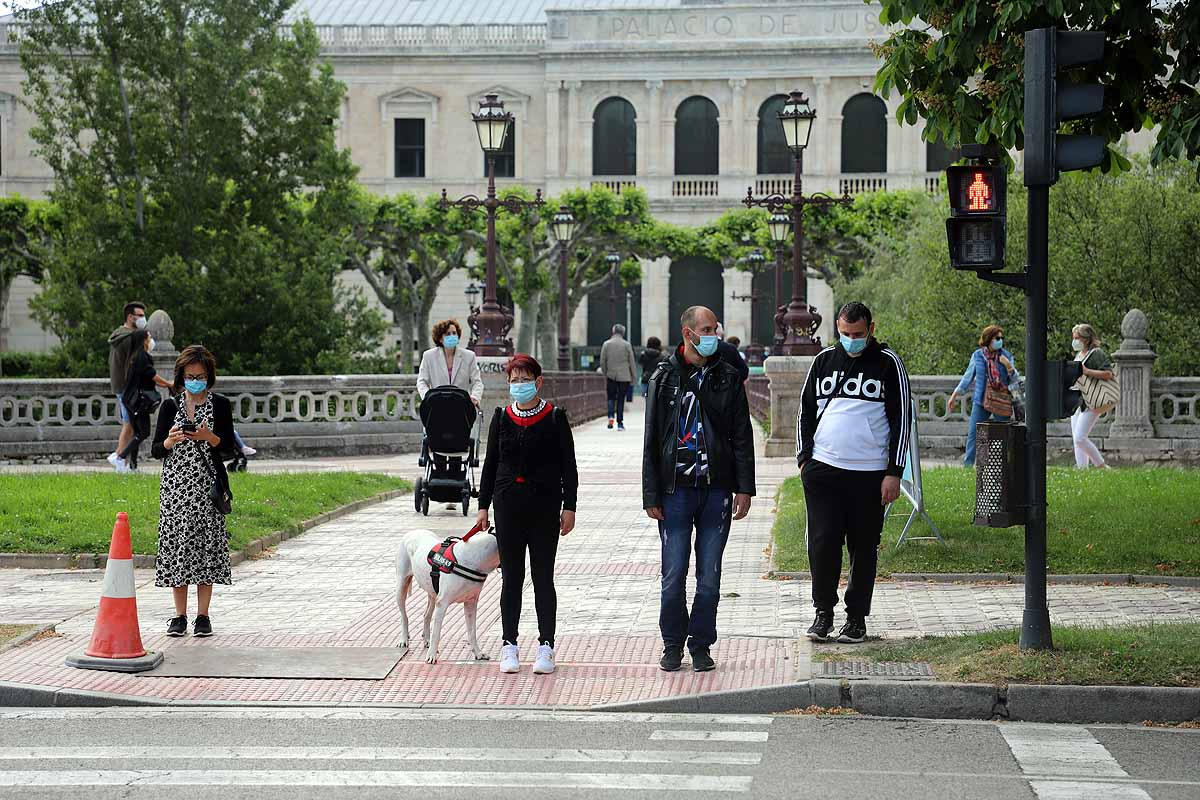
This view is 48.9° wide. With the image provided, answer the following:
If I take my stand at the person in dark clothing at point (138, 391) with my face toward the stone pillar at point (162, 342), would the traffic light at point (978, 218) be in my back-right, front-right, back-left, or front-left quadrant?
back-right

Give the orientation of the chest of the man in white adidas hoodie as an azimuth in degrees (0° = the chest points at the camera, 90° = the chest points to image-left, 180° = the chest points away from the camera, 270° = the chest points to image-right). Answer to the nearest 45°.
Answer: approximately 0°

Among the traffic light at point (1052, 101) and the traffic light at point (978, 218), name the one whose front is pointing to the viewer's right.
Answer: the traffic light at point (1052, 101)

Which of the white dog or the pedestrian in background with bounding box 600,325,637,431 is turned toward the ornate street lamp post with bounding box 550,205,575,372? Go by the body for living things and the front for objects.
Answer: the pedestrian in background

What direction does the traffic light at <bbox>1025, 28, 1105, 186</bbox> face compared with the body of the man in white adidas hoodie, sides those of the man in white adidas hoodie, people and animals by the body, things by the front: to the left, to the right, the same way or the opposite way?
to the left

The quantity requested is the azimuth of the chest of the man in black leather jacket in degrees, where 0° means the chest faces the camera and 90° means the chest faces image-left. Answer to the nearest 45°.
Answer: approximately 0°
